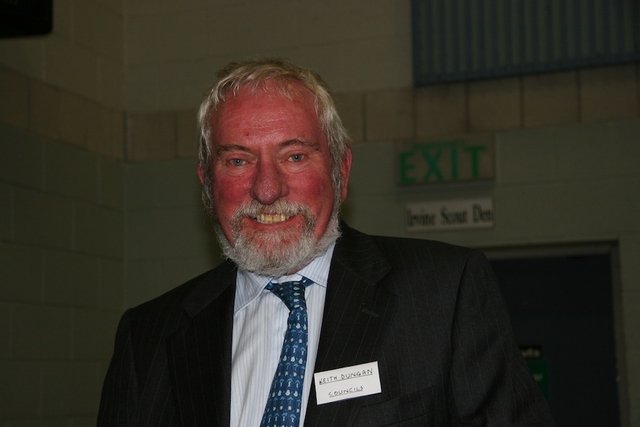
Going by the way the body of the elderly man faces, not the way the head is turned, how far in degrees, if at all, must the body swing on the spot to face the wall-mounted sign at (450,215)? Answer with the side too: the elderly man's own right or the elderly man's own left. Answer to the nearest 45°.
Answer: approximately 180°

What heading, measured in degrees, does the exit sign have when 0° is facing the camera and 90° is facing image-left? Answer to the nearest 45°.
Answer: approximately 0°

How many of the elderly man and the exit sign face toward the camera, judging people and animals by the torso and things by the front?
2

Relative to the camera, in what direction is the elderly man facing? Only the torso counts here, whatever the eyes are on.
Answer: toward the camera

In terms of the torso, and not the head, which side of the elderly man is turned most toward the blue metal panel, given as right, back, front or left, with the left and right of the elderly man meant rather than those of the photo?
back

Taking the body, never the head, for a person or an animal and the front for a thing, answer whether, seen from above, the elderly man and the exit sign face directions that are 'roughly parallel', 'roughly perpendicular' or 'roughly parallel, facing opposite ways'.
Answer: roughly parallel

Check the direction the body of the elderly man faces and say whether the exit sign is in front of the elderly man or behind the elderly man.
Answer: behind

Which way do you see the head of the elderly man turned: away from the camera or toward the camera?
toward the camera
